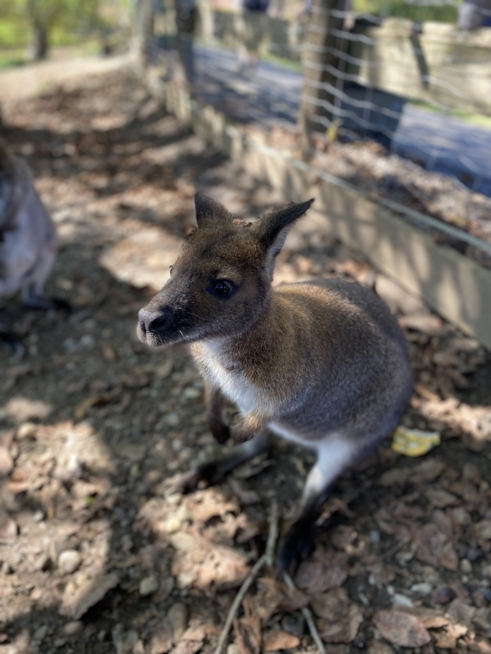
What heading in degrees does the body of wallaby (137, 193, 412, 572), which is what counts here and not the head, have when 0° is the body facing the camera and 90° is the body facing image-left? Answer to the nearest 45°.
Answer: approximately 45°

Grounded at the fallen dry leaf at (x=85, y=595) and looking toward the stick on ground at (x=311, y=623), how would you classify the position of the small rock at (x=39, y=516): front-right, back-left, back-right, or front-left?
back-left

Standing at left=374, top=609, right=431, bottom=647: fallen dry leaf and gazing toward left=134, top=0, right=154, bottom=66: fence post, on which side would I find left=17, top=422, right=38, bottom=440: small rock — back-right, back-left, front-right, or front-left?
front-left

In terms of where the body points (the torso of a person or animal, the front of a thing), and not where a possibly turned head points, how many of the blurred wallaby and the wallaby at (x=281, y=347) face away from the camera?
0

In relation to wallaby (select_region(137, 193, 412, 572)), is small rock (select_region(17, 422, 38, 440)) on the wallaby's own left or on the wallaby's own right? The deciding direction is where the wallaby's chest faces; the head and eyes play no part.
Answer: on the wallaby's own right

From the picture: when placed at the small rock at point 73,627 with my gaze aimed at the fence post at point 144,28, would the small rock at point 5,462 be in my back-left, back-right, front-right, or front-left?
front-left

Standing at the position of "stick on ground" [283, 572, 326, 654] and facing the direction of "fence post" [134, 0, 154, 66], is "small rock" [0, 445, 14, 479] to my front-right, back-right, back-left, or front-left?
front-left
